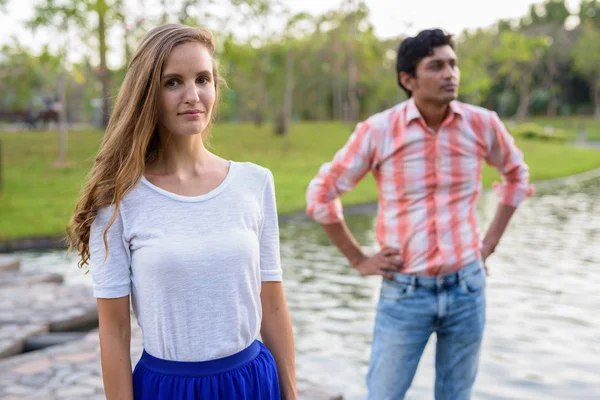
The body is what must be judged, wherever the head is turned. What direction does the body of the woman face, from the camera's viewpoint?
toward the camera

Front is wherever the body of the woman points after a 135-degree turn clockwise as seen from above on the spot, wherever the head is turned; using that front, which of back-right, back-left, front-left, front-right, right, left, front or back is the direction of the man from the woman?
right

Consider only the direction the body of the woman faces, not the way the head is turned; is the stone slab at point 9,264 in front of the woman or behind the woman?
behind

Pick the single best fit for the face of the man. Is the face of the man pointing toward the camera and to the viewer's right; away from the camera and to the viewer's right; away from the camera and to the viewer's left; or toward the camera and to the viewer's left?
toward the camera and to the viewer's right

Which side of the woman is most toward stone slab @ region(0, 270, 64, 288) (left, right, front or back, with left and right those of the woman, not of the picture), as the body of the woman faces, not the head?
back

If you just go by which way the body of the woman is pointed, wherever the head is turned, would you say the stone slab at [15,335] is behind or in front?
behind

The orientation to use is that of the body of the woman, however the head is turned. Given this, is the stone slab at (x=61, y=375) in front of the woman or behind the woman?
behind

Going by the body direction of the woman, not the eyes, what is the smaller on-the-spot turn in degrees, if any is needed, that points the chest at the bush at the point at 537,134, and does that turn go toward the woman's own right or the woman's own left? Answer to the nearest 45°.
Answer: approximately 135° to the woman's own left

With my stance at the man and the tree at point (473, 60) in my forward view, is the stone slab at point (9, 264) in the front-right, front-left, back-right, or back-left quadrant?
front-left

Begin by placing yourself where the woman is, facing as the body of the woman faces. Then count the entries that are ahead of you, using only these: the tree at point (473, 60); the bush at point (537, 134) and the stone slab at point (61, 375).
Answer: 0
